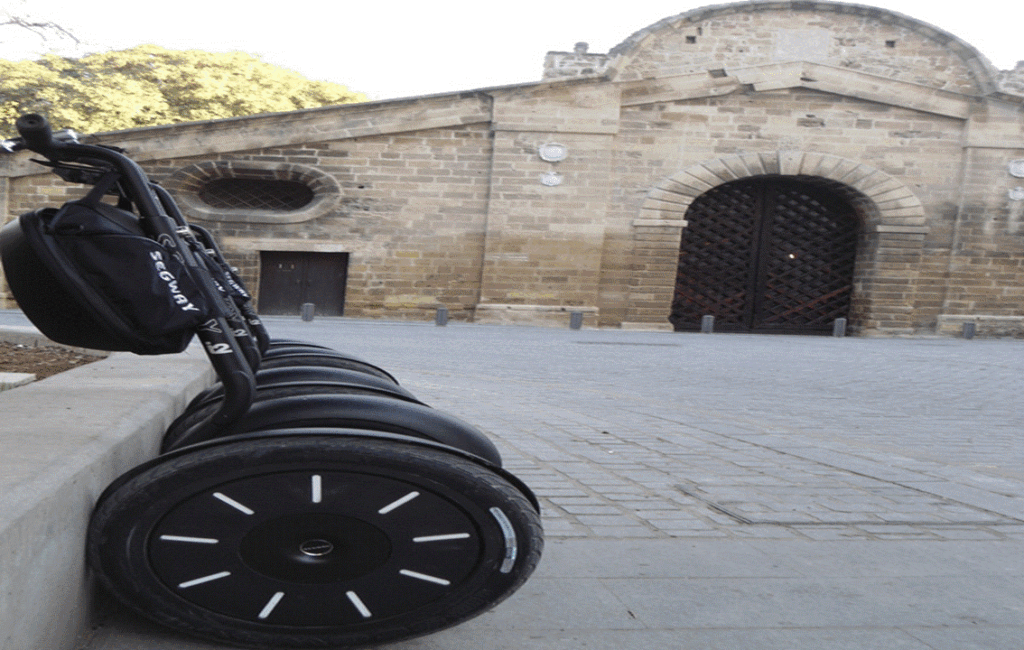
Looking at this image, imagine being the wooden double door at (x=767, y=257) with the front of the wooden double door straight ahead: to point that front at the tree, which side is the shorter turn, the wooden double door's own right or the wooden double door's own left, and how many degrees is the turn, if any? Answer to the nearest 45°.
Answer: approximately 90° to the wooden double door's own right

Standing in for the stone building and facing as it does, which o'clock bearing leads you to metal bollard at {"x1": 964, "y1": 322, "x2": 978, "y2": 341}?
The metal bollard is roughly at 9 o'clock from the stone building.

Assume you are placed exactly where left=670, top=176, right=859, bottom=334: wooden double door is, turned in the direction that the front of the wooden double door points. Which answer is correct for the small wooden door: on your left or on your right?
on your right

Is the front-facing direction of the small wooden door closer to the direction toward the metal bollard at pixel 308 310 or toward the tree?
the metal bollard

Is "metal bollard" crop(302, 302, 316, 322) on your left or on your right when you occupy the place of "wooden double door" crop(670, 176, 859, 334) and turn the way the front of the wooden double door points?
on your right

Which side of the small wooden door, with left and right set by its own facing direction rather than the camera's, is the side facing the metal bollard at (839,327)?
left

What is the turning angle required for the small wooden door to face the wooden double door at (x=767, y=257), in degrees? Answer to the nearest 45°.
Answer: approximately 90° to its left

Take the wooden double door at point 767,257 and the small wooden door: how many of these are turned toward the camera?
2

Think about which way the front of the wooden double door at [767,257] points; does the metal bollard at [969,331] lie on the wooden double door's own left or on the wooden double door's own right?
on the wooden double door's own left
